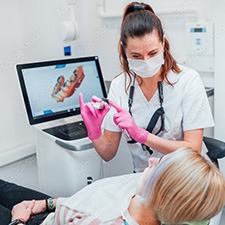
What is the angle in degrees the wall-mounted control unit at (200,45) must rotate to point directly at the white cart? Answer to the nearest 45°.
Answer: approximately 45° to its right

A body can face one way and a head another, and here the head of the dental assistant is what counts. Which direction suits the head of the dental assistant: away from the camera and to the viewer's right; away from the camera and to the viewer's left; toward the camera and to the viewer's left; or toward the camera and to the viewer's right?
toward the camera and to the viewer's left

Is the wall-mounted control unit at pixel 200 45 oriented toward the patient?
yes

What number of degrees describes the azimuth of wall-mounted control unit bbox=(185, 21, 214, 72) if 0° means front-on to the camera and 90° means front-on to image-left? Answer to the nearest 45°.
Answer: approximately 0°

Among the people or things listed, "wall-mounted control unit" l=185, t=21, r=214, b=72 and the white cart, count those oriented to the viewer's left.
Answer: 0

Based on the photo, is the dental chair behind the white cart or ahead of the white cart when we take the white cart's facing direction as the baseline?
ahead

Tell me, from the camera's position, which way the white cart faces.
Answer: facing the viewer and to the right of the viewer

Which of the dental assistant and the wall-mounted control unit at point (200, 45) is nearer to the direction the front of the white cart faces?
the dental assistant

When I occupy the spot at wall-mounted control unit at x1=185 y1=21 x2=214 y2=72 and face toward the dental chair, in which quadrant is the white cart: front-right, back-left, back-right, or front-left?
front-right

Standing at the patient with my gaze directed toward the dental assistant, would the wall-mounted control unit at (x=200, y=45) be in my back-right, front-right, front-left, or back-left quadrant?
front-right
